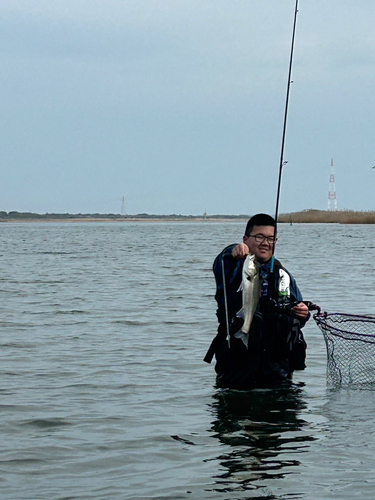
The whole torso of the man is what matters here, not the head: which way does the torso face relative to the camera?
toward the camera
